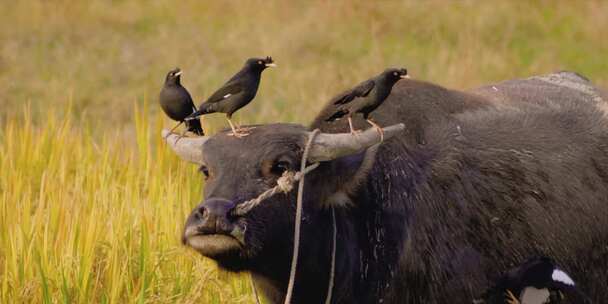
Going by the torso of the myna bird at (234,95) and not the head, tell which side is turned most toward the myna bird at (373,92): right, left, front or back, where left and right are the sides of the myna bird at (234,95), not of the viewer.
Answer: front

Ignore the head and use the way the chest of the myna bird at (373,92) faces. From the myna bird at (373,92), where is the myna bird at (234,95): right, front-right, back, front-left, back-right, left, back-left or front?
back

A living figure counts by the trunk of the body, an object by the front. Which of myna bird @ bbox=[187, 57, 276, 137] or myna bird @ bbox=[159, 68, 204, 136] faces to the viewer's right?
myna bird @ bbox=[187, 57, 276, 137]

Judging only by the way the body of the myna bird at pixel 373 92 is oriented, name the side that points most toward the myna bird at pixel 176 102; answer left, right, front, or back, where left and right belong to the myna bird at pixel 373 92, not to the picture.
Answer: back

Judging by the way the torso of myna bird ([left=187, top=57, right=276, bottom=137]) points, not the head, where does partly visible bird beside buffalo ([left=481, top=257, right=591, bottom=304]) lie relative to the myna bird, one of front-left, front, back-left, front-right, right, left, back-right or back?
front

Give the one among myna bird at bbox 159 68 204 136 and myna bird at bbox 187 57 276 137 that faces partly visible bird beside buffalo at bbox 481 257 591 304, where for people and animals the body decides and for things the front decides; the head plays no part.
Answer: myna bird at bbox 187 57 276 137

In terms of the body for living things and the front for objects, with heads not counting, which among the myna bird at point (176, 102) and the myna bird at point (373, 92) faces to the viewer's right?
the myna bird at point (373, 92)

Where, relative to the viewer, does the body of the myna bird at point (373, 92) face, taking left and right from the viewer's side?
facing to the right of the viewer

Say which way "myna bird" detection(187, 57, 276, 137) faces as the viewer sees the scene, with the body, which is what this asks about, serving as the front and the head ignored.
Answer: to the viewer's right
